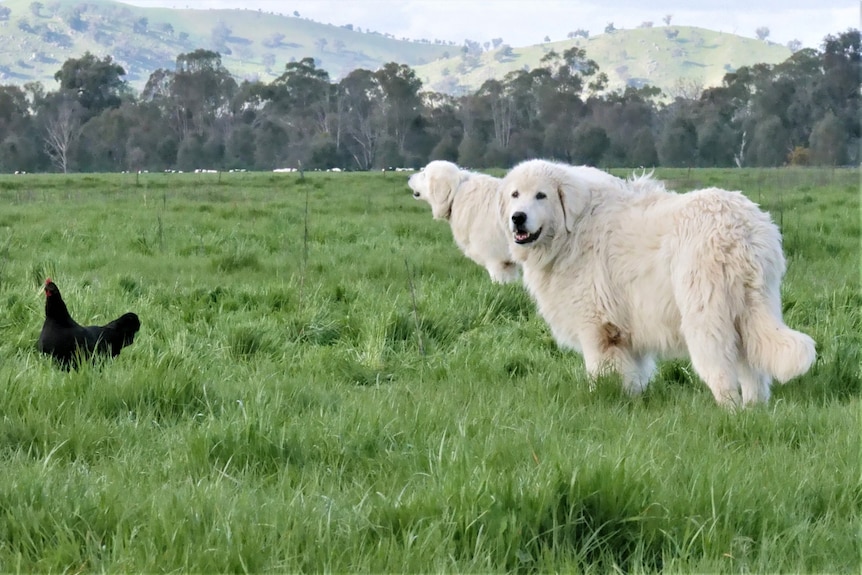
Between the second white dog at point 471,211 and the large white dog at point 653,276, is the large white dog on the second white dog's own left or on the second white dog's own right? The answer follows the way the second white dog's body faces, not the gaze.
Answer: on the second white dog's own left

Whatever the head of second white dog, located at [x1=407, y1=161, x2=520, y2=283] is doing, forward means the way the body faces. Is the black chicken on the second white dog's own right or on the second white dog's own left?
on the second white dog's own left

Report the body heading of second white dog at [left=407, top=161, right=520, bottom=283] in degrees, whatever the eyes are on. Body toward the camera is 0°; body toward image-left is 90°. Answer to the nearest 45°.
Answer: approximately 90°
